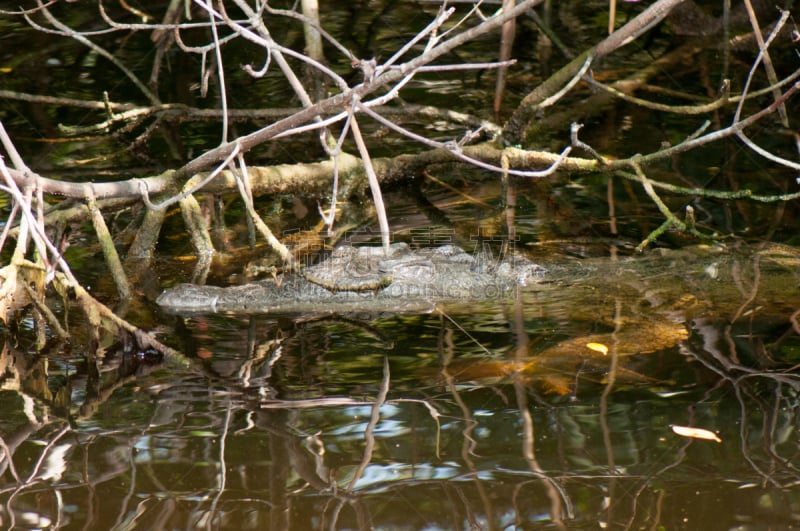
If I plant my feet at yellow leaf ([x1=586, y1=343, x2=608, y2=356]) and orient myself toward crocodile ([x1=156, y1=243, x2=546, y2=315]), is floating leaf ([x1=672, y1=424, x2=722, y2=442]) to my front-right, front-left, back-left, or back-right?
back-left

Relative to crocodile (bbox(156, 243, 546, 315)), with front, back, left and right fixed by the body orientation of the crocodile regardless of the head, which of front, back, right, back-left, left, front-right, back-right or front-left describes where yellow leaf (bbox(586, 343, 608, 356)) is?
back-left

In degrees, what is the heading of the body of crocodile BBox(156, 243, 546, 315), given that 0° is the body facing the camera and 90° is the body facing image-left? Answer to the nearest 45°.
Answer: approximately 90°

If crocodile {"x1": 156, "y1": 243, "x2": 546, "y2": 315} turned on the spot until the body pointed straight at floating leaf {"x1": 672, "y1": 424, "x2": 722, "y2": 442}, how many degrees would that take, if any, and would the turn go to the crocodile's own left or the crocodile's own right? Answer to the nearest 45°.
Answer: approximately 135° to the crocodile's own left
